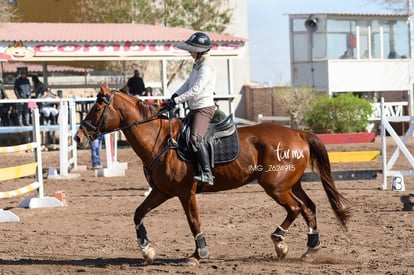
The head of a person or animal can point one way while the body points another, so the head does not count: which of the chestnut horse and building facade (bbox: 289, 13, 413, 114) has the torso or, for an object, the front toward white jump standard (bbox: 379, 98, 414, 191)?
the building facade

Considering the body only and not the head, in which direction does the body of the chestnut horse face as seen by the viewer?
to the viewer's left

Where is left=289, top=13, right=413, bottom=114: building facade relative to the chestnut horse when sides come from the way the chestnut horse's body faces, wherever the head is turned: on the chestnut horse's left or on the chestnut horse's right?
on the chestnut horse's right

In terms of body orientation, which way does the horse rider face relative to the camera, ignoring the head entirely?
to the viewer's left

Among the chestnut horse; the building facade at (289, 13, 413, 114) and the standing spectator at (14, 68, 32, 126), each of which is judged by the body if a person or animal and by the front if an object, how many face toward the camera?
2

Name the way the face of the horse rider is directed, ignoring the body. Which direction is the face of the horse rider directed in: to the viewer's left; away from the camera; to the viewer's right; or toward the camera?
to the viewer's left

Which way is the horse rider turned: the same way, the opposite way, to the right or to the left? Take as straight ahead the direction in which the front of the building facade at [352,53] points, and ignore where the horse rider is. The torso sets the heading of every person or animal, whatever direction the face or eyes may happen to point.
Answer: to the right

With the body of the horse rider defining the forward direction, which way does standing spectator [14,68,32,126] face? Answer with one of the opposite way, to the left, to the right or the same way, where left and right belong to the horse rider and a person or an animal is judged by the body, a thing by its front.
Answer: to the left

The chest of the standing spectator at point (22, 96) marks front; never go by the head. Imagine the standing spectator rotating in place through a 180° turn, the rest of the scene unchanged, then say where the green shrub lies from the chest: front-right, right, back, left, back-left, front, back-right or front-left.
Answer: right

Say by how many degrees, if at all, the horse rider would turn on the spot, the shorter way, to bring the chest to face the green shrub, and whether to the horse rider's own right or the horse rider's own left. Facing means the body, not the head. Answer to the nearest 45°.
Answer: approximately 90° to the horse rider's own right

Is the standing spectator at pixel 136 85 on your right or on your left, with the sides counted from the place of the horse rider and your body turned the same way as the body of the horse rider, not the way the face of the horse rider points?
on your right

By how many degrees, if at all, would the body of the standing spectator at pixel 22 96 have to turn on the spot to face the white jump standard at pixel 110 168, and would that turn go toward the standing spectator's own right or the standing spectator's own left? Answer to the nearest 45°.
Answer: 0° — they already face it

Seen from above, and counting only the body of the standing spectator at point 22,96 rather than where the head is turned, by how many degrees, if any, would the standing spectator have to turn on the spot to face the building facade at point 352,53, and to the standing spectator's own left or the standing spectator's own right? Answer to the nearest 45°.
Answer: approximately 135° to the standing spectator's own left

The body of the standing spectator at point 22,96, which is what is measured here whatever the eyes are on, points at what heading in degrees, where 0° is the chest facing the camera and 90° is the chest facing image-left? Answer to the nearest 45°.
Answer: approximately 0°

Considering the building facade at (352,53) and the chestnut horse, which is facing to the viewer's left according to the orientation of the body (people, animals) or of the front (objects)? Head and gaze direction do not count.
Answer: the chestnut horse
